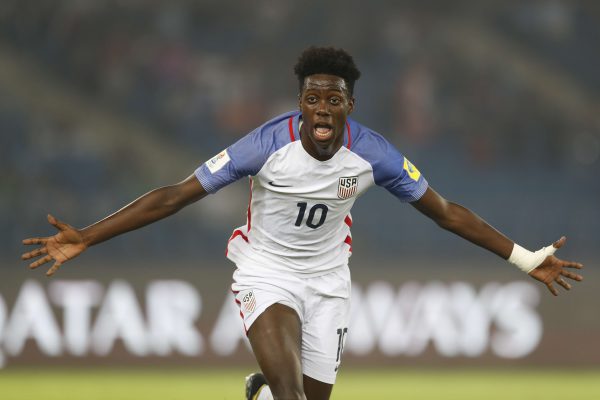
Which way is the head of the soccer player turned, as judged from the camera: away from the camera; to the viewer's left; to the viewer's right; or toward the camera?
toward the camera

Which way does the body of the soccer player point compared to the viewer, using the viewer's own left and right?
facing the viewer
